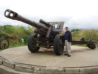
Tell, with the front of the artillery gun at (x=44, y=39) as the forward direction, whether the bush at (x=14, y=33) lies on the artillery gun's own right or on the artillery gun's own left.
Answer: on the artillery gun's own right

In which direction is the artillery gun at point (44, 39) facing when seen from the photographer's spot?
facing the viewer and to the left of the viewer
